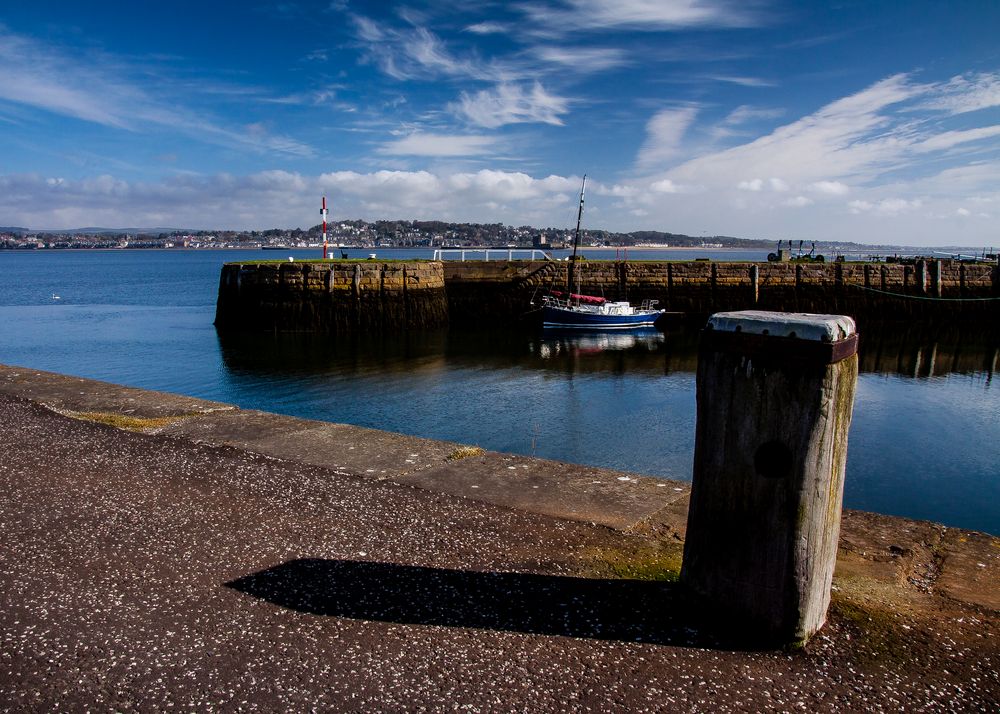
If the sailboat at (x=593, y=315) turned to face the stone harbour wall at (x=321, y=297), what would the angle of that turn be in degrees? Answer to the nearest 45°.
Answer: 0° — it already faces it

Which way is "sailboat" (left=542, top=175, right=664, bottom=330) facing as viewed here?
to the viewer's left

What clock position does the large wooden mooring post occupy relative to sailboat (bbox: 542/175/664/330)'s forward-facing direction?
The large wooden mooring post is roughly at 9 o'clock from the sailboat.

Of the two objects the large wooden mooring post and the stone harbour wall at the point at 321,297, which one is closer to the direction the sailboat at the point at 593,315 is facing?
the stone harbour wall
